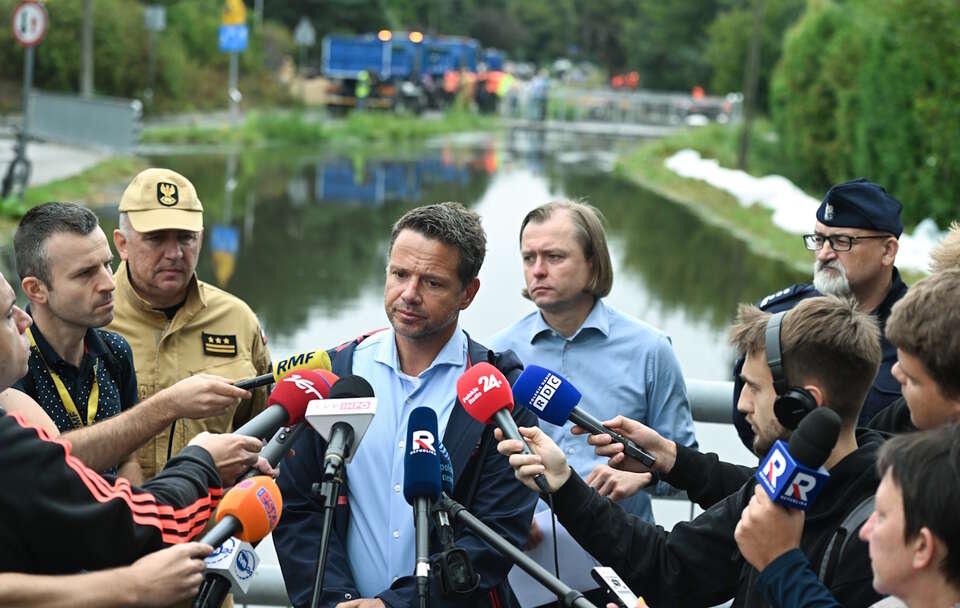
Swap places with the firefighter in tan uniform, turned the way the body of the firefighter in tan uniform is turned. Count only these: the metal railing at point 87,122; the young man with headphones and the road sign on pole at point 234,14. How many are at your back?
2

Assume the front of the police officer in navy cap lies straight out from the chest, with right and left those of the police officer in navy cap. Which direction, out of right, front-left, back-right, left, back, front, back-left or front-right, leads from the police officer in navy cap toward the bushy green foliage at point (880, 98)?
back-right

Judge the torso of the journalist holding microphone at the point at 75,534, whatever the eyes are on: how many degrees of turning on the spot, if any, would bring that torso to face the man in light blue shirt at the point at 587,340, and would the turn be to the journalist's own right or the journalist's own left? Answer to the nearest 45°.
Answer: approximately 45° to the journalist's own left

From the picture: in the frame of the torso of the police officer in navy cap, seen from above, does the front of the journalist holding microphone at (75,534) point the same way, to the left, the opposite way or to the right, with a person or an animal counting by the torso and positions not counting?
the opposite way

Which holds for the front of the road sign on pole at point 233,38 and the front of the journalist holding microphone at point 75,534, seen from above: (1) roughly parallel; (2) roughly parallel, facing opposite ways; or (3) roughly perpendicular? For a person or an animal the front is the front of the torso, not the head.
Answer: roughly perpendicular

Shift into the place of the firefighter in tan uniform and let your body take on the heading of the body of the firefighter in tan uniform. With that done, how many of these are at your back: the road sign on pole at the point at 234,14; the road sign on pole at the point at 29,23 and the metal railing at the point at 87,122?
3

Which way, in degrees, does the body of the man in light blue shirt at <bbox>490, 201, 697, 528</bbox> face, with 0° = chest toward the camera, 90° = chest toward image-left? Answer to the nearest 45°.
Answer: approximately 45°

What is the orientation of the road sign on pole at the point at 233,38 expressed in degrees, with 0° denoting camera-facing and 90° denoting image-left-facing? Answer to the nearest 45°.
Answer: approximately 0°

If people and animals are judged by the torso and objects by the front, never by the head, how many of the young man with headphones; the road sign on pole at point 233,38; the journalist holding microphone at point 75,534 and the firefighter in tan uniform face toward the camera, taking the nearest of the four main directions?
2

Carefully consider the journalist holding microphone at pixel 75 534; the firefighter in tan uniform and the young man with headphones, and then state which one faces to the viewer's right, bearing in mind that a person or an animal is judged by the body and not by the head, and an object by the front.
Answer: the journalist holding microphone

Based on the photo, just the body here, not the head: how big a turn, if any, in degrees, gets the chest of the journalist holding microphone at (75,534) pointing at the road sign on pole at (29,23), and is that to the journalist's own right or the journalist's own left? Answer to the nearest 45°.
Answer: approximately 90° to the journalist's own left

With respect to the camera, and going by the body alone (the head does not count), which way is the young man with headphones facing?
to the viewer's left
